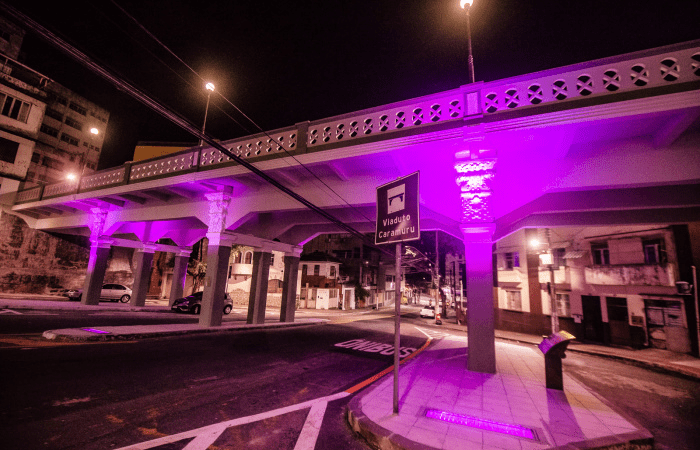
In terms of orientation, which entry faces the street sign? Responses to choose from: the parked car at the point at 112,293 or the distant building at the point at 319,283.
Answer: the distant building

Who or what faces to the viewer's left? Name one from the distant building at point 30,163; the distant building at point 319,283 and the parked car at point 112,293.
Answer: the parked car

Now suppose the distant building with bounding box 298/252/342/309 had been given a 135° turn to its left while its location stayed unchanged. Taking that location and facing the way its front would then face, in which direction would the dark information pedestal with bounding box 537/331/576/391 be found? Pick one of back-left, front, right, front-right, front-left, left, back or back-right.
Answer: back-right

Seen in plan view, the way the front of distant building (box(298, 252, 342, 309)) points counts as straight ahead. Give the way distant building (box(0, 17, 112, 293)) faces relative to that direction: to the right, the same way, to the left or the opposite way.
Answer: to the left

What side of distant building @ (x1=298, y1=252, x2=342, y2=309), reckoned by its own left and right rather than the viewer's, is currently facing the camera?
front

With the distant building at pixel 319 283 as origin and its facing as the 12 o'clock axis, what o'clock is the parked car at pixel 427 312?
The parked car is roughly at 10 o'clock from the distant building.

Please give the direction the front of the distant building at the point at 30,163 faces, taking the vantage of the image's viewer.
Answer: facing the viewer and to the right of the viewer

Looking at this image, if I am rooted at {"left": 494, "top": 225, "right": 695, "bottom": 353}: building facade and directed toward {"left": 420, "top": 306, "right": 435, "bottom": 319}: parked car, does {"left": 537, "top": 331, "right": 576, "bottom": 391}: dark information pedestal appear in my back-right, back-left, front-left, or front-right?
back-left

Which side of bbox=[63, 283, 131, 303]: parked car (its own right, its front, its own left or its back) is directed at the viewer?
left

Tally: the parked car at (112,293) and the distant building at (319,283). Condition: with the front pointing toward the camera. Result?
1

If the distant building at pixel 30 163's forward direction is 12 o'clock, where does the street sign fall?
The street sign is roughly at 1 o'clock from the distant building.

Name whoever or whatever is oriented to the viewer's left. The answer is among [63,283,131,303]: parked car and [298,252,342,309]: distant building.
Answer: the parked car

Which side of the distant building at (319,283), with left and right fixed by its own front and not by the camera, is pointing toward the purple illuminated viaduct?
front

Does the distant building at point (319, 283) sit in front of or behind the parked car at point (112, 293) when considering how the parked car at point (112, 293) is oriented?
behind

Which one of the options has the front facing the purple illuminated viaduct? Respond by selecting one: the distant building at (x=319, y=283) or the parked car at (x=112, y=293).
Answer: the distant building

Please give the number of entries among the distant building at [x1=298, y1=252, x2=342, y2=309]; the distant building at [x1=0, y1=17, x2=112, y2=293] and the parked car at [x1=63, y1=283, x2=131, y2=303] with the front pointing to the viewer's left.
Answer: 1

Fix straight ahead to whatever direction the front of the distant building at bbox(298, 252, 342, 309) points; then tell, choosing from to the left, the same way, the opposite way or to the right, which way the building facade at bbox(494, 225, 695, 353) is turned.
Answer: to the right

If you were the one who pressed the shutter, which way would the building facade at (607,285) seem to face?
facing the viewer and to the left of the viewer
